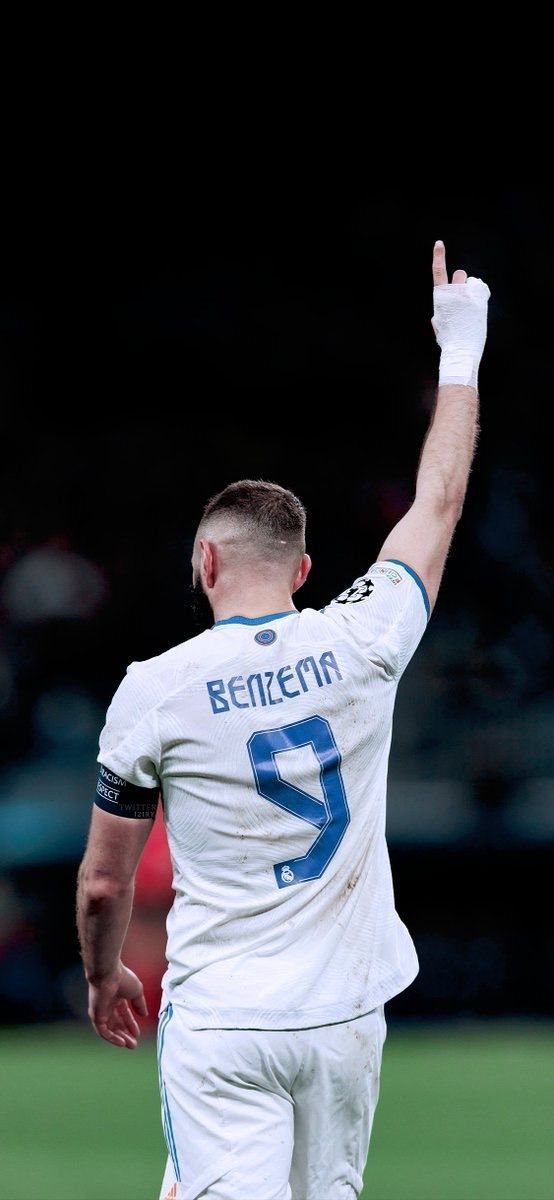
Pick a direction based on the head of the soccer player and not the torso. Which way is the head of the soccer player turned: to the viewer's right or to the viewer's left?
to the viewer's left

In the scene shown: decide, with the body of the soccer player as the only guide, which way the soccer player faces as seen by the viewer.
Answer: away from the camera
